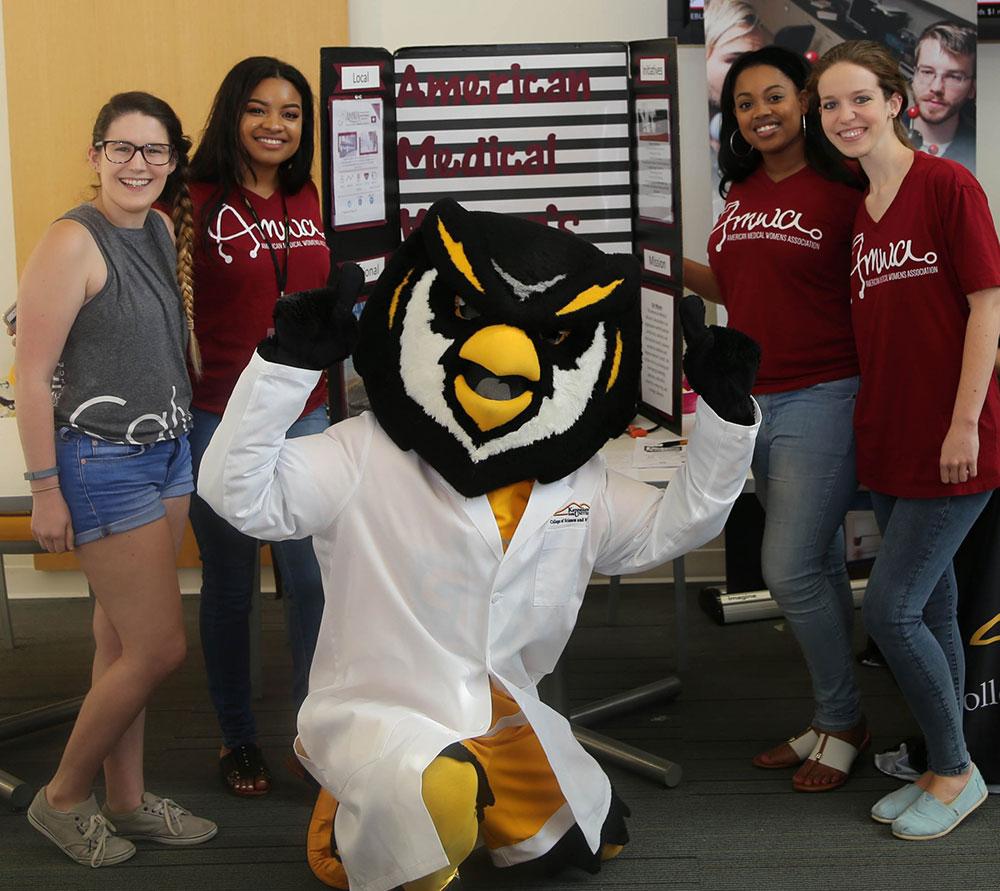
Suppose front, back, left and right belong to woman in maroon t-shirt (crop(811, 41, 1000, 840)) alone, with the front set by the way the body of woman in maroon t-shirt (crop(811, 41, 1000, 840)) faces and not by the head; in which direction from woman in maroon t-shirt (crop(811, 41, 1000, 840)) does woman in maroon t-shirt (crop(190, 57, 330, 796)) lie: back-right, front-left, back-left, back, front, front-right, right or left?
front-right

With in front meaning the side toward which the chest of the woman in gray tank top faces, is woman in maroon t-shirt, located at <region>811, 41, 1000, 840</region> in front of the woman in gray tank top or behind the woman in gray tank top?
in front

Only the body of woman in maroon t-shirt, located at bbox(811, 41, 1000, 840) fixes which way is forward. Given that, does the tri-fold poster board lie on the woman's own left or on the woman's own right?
on the woman's own right

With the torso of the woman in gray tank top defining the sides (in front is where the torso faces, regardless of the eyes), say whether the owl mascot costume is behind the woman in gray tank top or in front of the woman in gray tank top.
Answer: in front

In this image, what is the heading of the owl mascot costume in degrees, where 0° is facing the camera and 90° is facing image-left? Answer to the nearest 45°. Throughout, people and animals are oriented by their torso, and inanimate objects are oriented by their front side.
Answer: approximately 0°

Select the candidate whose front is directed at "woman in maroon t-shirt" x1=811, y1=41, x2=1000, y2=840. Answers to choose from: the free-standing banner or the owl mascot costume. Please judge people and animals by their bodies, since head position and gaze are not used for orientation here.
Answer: the free-standing banner

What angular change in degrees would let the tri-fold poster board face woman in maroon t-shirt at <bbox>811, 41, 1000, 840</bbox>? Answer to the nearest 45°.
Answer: approximately 45° to its left

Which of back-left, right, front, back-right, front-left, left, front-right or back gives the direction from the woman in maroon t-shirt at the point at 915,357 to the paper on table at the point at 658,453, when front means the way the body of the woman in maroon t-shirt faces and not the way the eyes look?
right
